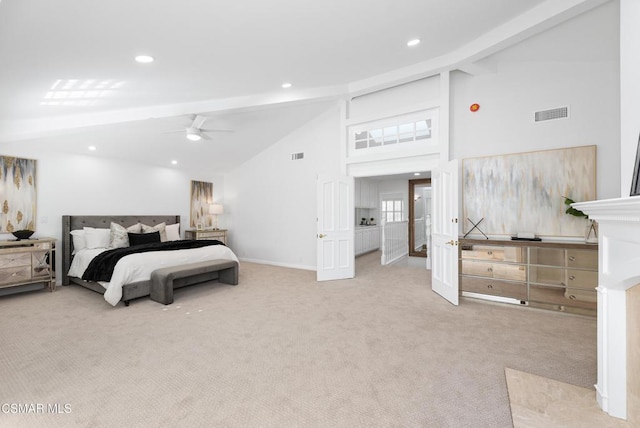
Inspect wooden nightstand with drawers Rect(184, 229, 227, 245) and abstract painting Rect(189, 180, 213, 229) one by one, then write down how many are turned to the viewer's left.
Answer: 0

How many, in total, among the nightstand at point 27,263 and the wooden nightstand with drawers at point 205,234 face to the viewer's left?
0

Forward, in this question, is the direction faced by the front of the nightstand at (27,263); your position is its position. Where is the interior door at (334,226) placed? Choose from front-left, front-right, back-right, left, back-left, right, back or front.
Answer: front-left

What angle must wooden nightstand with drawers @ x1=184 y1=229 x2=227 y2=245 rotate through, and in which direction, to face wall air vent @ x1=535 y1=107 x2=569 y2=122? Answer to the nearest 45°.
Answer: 0° — it already faces it

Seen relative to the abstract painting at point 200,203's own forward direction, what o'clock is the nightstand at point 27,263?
The nightstand is roughly at 3 o'clock from the abstract painting.

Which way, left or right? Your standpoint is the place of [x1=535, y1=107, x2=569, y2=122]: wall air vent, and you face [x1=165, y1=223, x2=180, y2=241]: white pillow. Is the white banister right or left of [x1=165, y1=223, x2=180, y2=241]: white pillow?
right

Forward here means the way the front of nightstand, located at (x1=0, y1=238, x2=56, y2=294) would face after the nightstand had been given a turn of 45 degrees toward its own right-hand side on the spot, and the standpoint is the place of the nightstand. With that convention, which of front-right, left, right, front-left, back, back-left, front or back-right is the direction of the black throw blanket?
left

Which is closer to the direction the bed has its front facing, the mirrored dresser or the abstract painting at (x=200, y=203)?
the mirrored dresser
